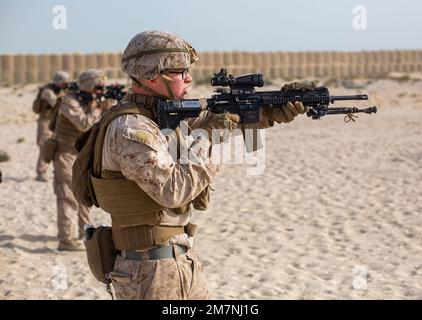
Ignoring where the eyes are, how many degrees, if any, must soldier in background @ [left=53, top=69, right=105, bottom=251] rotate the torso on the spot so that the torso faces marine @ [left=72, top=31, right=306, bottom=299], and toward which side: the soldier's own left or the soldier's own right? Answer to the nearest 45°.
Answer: approximately 90° to the soldier's own right

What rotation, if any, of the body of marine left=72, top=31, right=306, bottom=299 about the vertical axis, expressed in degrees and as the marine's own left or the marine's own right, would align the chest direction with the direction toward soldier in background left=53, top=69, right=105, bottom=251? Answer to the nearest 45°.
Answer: approximately 90° to the marine's own left

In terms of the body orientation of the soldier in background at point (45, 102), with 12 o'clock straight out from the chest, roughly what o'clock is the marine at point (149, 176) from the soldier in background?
The marine is roughly at 3 o'clock from the soldier in background.

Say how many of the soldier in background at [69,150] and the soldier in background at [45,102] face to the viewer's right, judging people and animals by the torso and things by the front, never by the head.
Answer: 2

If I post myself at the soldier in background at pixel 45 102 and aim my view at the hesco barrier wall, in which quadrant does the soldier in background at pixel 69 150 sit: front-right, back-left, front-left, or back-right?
back-right

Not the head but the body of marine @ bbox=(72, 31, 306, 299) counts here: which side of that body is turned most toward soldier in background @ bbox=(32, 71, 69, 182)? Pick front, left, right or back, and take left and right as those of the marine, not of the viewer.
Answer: left

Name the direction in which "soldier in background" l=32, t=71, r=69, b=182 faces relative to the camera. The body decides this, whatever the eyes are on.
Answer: to the viewer's right

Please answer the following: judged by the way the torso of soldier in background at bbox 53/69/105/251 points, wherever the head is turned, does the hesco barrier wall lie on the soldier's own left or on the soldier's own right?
on the soldier's own left

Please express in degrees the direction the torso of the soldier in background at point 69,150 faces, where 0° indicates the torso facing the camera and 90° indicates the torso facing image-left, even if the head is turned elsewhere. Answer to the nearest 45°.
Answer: approximately 270°

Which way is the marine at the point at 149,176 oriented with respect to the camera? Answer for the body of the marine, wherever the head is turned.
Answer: to the viewer's right

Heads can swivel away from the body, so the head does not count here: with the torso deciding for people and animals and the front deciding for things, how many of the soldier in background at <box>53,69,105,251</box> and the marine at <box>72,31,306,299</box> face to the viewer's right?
2

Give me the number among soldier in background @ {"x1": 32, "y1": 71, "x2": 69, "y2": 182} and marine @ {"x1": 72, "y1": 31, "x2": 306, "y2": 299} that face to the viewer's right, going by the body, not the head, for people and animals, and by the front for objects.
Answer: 2
